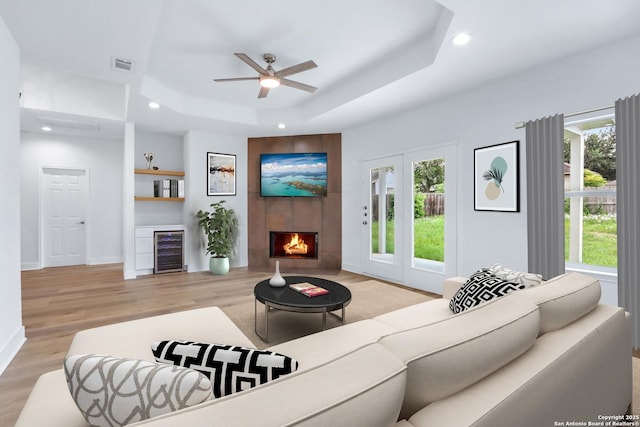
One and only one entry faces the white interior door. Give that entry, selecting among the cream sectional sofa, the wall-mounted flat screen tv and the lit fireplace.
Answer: the cream sectional sofa

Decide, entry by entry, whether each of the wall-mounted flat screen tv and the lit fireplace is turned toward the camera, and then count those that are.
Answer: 2

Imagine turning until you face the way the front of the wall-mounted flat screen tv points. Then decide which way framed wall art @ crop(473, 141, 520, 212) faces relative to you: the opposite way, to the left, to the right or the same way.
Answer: to the right

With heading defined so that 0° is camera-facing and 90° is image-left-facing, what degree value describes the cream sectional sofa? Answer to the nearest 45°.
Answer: approximately 135°

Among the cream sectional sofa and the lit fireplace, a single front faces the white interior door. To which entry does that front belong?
the cream sectional sofa

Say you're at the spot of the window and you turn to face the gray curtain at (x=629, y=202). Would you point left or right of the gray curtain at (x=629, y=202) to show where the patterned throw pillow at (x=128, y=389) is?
right

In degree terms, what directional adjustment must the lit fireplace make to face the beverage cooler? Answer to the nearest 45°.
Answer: approximately 90° to its right

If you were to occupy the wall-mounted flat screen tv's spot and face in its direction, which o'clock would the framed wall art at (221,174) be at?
The framed wall art is roughly at 3 o'clock from the wall-mounted flat screen tv.

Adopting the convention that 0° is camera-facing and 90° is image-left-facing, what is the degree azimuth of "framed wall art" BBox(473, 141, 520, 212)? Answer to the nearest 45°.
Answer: approximately 45°

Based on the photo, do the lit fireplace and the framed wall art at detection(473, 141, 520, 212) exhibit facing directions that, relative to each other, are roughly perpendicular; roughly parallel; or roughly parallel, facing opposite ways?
roughly perpendicular

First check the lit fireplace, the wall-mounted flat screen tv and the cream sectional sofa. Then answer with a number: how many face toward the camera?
2
